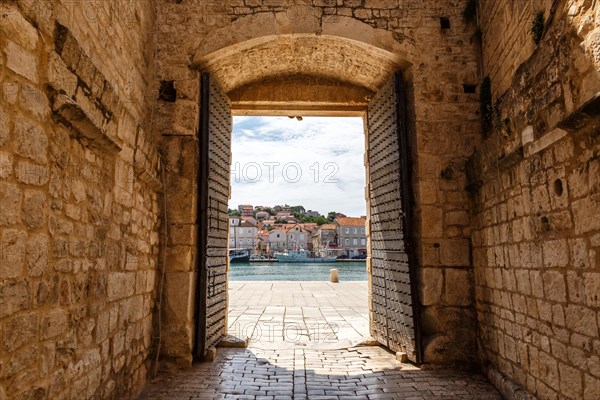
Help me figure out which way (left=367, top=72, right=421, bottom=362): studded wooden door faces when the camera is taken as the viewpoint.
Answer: facing the viewer and to the left of the viewer

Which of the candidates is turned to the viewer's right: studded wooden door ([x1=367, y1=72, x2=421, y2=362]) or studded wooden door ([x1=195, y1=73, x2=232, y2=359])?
studded wooden door ([x1=195, y1=73, x2=232, y2=359])

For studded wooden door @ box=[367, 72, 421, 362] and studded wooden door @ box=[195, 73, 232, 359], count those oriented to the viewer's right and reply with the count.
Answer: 1

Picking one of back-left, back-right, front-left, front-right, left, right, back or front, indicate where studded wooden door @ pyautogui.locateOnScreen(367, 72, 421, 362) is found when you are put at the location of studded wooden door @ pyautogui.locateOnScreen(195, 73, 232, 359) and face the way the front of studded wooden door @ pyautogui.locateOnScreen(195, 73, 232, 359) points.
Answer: front

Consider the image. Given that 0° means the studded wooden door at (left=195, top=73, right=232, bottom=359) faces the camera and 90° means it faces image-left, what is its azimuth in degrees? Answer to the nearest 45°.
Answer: approximately 270°

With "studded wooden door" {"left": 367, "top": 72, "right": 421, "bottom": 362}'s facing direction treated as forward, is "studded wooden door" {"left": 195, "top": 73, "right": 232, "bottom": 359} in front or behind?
in front

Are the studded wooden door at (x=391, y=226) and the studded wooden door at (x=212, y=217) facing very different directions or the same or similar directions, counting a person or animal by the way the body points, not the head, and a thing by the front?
very different directions
